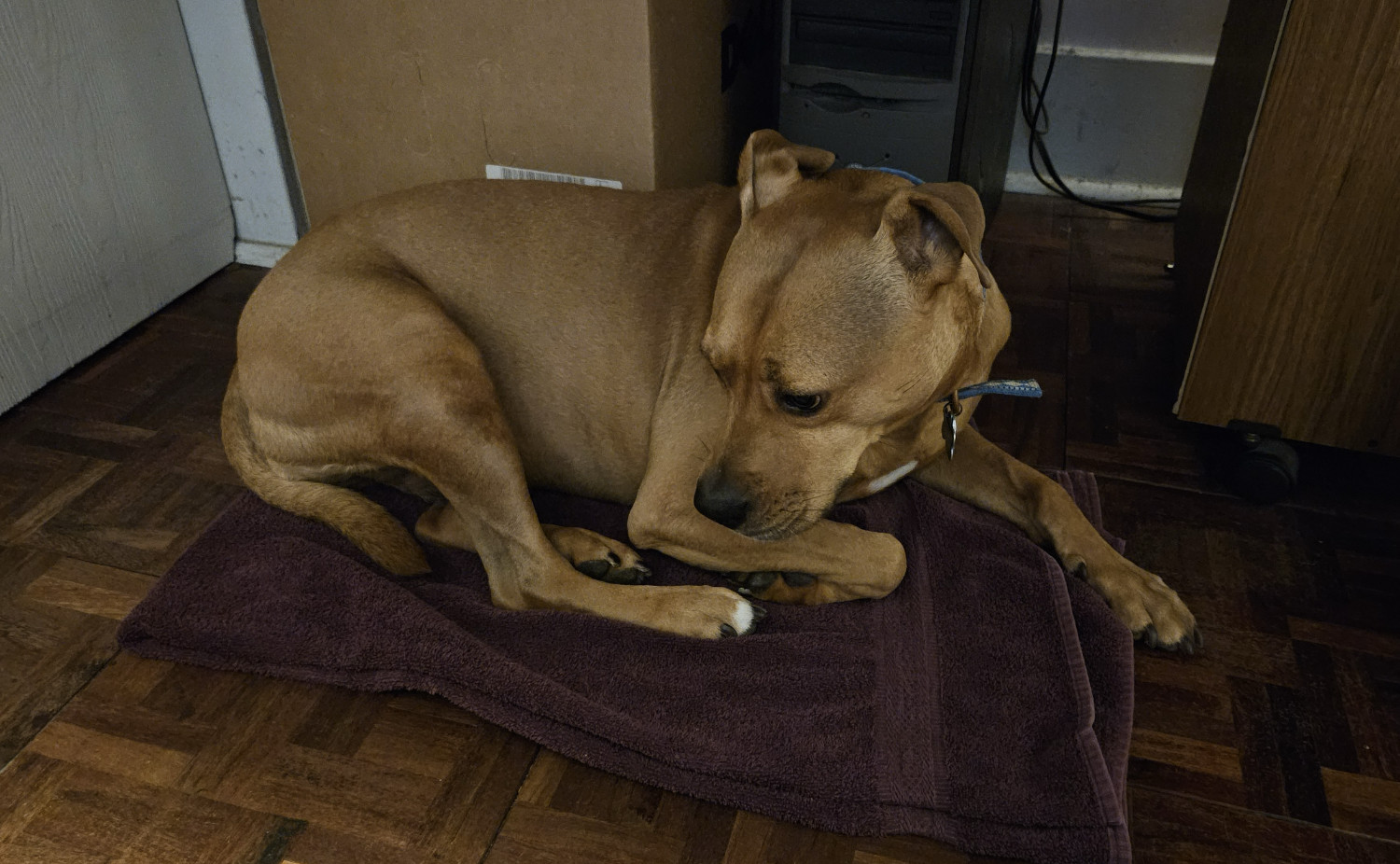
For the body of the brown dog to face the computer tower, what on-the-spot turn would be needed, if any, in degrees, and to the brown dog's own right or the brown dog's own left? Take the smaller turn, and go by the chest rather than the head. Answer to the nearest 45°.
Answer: approximately 45° to the brown dog's own left

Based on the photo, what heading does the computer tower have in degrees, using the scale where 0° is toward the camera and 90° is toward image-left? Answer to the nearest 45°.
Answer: approximately 0°

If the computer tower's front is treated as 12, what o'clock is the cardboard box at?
The cardboard box is roughly at 2 o'clock from the computer tower.

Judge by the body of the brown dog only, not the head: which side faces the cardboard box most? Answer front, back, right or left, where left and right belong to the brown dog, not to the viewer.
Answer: left

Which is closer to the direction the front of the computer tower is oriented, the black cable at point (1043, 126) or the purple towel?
the purple towel

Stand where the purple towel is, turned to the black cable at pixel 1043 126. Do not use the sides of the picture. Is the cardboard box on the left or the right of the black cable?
left

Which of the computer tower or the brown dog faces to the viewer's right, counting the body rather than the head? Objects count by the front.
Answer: the brown dog

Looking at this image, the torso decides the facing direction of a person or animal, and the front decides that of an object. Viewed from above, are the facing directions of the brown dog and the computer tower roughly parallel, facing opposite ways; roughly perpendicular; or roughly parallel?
roughly perpendicular

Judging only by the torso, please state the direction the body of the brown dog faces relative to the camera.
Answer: to the viewer's right

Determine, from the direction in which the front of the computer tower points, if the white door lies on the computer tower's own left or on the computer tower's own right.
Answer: on the computer tower's own right

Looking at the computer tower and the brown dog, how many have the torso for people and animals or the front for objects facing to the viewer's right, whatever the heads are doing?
1

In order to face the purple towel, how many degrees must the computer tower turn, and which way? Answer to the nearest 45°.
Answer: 0° — it already faces it
